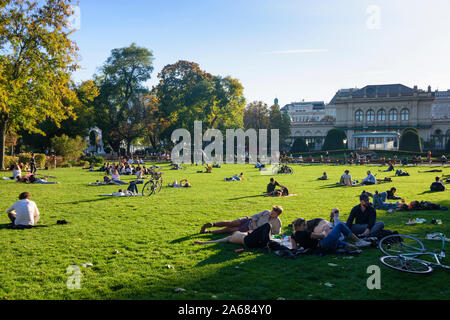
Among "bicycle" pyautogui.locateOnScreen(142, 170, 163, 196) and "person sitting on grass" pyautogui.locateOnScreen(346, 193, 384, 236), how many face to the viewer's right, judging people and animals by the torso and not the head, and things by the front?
0

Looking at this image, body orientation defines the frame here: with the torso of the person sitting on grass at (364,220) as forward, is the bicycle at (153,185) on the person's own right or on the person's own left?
on the person's own right

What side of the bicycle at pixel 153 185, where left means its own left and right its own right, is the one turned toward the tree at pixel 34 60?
left

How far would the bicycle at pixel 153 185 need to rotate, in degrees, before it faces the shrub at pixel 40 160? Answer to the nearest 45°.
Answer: approximately 90° to its left

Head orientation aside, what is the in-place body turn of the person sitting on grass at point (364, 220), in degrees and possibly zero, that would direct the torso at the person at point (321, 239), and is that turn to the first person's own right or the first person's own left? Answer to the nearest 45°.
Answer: approximately 45° to the first person's own right

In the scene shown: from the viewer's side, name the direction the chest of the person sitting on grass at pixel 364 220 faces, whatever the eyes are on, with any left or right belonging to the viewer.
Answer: facing the viewer

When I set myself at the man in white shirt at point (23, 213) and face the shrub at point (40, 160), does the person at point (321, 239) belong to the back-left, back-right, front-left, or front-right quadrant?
back-right

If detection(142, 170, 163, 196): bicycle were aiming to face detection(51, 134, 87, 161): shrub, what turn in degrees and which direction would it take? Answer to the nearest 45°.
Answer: approximately 135° to its right
